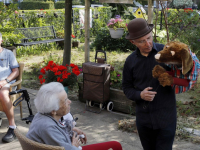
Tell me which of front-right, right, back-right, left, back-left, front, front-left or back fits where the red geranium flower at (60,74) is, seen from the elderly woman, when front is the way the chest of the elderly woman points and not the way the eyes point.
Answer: left

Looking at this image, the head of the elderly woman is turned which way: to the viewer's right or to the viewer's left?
to the viewer's right

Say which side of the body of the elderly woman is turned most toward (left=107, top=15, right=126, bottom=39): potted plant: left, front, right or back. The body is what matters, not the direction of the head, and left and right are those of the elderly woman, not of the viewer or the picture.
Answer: left

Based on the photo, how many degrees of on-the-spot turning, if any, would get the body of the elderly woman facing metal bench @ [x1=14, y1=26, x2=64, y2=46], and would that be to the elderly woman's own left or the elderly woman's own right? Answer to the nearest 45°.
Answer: approximately 90° to the elderly woman's own left

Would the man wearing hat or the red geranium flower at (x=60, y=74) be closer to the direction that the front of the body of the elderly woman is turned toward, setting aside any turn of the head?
the man wearing hat

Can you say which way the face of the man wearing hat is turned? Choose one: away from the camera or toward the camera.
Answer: toward the camera

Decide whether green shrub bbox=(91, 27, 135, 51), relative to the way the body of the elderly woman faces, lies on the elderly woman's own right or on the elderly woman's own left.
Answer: on the elderly woman's own left

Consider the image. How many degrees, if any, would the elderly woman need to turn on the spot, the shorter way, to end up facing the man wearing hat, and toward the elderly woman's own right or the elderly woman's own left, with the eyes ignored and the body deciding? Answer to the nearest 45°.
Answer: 0° — they already face them

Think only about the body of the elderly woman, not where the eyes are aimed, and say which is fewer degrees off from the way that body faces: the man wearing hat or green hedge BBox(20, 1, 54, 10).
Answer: the man wearing hat

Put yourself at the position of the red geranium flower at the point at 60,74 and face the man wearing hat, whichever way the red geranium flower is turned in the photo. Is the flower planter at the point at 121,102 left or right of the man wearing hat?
left

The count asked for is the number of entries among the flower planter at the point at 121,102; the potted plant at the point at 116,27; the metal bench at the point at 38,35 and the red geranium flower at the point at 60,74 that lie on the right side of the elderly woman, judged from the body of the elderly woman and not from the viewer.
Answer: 0

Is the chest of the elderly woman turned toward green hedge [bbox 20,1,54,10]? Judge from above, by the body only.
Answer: no

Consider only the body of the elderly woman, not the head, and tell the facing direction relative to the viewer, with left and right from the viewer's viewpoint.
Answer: facing to the right of the viewer
